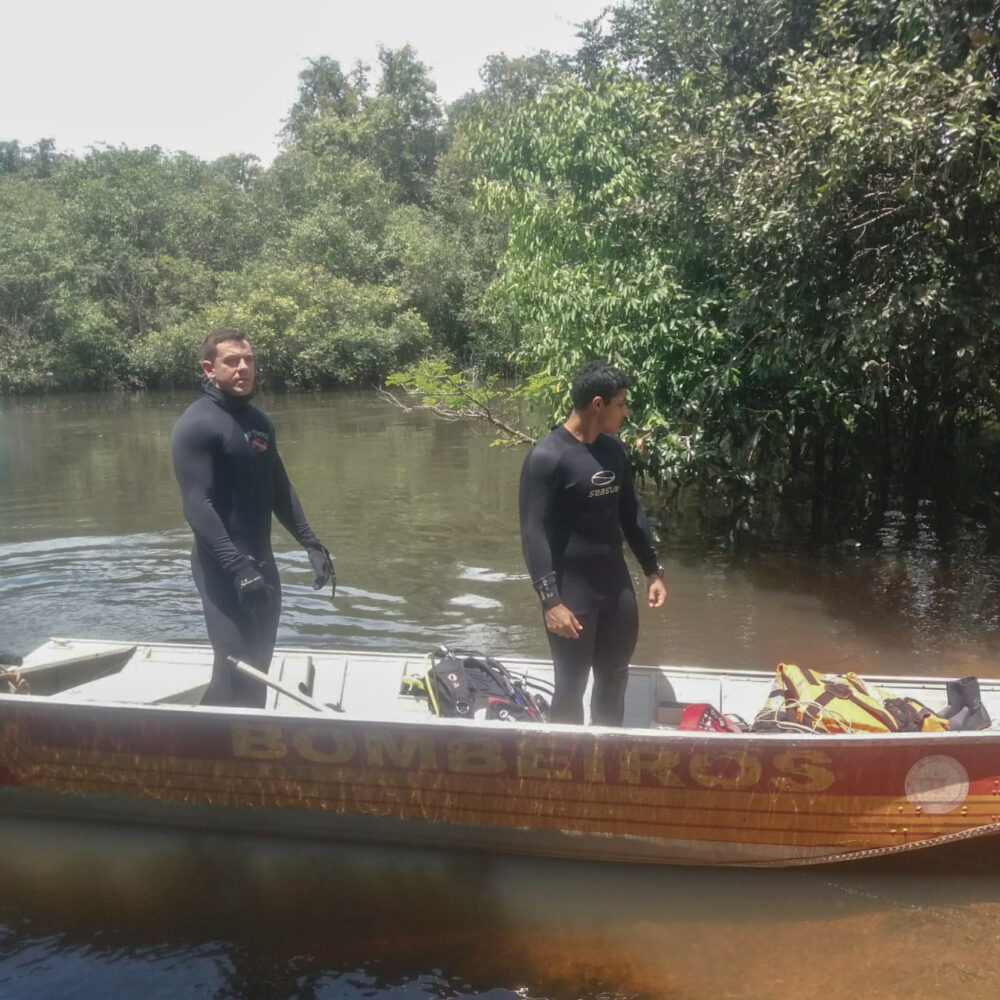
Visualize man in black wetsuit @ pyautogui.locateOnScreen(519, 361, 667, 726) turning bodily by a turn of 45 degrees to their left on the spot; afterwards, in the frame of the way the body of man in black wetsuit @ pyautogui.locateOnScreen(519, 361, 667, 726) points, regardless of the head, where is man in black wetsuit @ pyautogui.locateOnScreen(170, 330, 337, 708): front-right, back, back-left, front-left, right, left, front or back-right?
back

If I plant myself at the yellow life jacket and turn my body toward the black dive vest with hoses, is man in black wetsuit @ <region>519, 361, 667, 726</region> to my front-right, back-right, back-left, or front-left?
front-left

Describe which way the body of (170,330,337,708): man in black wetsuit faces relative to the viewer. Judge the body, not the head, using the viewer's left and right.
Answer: facing the viewer and to the right of the viewer

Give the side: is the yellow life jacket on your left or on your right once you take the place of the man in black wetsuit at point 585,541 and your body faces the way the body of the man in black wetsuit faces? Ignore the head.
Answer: on your left

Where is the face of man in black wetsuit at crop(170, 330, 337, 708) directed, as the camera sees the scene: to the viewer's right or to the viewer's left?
to the viewer's right

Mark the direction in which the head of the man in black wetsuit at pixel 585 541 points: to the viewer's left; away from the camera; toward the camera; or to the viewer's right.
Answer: to the viewer's right

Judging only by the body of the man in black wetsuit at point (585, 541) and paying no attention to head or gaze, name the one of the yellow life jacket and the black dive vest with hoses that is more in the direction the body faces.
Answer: the yellow life jacket

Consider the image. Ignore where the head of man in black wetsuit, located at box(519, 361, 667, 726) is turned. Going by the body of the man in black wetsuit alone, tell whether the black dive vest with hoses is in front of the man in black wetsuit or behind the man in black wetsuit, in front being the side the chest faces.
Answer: behind

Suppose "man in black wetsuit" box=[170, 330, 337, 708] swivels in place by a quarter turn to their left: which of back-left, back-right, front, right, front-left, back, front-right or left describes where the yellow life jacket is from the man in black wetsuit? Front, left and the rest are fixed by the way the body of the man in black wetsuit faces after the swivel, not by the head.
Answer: front-right
